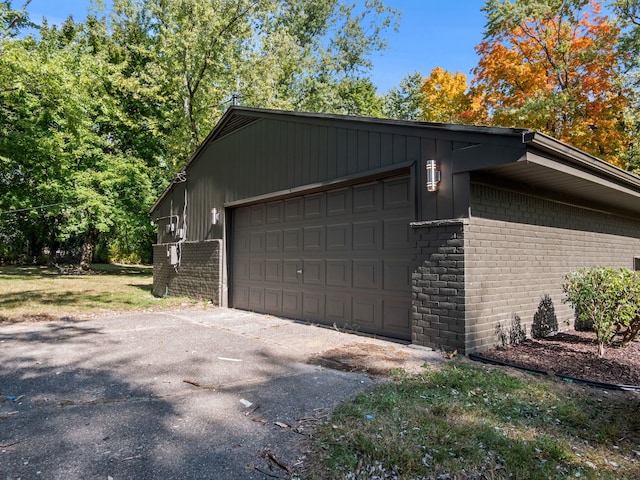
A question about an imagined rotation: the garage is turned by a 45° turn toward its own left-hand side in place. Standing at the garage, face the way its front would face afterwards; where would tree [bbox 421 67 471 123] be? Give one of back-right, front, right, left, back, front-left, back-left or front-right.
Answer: back

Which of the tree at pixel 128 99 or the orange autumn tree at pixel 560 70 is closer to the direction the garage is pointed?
the tree

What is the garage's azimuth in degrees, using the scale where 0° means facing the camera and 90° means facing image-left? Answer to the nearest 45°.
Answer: approximately 45°

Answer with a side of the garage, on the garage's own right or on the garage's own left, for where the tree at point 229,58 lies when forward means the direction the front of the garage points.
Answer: on the garage's own right

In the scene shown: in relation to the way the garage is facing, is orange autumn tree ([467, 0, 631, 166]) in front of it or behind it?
behind

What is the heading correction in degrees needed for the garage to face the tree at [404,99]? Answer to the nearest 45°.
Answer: approximately 135° to its right

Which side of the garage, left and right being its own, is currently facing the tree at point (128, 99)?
right
